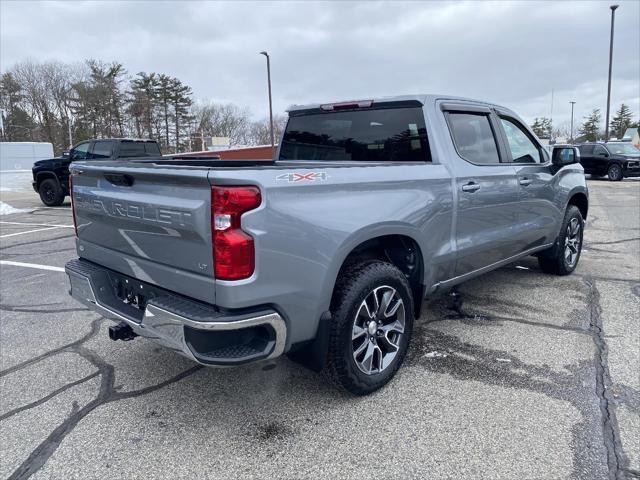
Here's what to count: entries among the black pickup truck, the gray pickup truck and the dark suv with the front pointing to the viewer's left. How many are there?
1

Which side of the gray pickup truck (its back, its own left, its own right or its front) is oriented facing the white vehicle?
left

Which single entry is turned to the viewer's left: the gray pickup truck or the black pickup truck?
the black pickup truck

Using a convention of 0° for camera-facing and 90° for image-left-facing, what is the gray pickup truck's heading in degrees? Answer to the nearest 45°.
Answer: approximately 225°

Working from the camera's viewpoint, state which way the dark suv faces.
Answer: facing the viewer and to the right of the viewer

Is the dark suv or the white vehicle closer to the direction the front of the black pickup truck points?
the white vehicle

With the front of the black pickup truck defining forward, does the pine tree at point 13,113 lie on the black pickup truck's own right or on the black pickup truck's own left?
on the black pickup truck's own right

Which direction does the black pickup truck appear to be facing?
to the viewer's left

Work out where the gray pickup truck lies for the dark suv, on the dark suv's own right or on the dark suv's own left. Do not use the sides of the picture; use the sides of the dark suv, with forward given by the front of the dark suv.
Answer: on the dark suv's own right

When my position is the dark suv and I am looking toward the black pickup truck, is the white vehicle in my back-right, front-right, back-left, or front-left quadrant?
front-right

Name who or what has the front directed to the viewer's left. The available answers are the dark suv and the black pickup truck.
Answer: the black pickup truck

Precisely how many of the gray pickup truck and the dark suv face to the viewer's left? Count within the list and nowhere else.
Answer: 0
